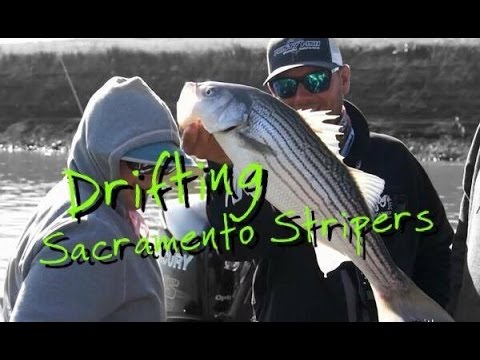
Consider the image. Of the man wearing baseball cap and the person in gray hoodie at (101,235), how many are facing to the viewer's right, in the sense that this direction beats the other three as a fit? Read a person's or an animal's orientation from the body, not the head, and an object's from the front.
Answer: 1

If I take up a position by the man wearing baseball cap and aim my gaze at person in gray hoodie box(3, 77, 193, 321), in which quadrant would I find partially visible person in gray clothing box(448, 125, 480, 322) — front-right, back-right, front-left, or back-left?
back-left

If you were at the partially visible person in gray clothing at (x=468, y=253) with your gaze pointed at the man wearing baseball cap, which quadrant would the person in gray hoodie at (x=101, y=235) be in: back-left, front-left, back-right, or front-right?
front-left

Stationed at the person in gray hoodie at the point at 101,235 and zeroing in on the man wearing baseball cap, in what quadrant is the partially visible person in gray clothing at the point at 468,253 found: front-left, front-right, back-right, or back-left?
front-right

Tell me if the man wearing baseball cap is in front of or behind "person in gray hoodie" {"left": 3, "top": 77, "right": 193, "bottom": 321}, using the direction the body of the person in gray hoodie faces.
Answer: in front

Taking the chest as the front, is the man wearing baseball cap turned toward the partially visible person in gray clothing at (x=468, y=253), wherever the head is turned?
no

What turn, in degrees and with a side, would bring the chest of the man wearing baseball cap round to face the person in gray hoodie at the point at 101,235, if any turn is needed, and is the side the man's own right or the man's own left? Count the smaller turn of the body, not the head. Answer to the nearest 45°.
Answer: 0° — they already face them

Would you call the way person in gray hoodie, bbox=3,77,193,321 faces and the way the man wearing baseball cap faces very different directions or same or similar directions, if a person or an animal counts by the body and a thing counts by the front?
very different directions

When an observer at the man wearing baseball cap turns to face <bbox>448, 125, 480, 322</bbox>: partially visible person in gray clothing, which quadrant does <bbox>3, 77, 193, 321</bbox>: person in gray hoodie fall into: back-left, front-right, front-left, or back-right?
back-right

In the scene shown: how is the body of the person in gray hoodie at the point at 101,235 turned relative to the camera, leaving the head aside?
to the viewer's right

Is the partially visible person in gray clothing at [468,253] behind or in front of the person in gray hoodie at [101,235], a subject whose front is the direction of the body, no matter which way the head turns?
in front

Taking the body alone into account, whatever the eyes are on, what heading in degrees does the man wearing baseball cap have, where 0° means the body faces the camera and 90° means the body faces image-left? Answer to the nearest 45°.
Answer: approximately 45°
